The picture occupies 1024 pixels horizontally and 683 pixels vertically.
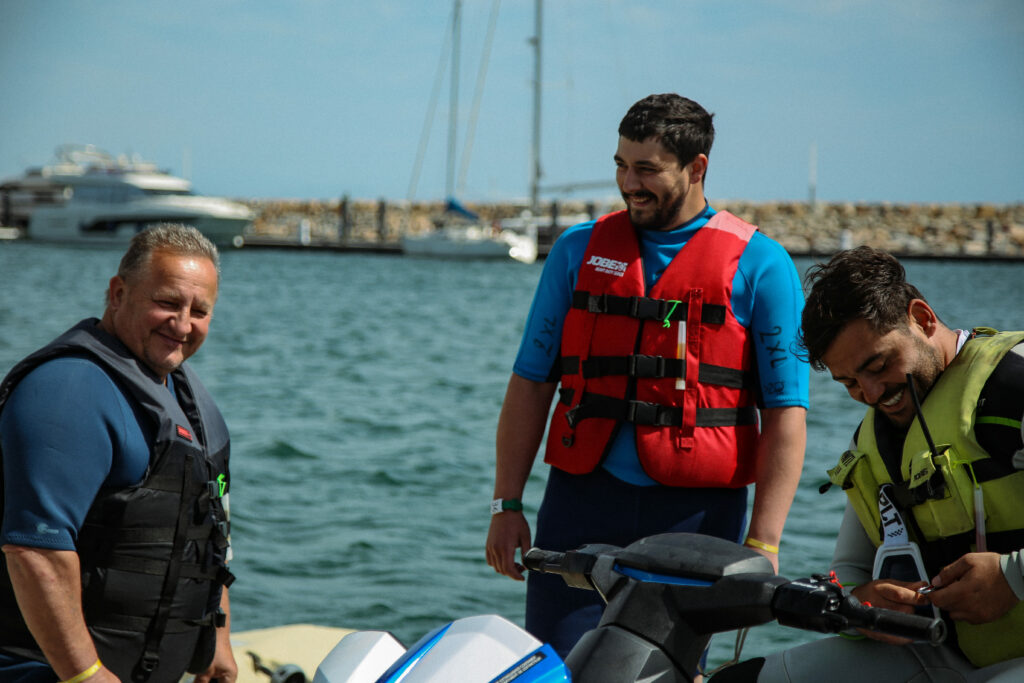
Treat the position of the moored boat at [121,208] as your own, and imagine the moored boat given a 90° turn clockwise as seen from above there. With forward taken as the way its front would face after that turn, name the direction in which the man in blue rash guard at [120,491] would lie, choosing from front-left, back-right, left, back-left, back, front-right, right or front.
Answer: front

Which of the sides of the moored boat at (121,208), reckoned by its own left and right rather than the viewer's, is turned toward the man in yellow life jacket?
right

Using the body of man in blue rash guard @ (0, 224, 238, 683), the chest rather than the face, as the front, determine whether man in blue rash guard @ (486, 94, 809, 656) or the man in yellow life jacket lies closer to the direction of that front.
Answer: the man in yellow life jacket

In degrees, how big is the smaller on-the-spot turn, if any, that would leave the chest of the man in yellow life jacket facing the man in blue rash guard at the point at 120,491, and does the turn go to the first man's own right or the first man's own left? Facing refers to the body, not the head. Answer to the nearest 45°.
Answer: approximately 45° to the first man's own right

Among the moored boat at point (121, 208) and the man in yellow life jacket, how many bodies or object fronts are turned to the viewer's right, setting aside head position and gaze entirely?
1

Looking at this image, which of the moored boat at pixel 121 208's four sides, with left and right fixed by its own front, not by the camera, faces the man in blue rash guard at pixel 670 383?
right

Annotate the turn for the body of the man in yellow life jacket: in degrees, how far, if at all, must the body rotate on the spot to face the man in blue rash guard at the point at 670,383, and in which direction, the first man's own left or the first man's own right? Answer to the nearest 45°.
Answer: approximately 90° to the first man's own right

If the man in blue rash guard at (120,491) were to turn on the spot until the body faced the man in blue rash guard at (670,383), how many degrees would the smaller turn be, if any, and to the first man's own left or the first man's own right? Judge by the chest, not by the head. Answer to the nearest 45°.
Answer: approximately 45° to the first man's own left

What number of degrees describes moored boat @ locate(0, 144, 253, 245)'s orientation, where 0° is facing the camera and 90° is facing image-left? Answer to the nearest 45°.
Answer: approximately 270°

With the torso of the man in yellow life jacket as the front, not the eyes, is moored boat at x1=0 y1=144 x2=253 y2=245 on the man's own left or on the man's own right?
on the man's own right

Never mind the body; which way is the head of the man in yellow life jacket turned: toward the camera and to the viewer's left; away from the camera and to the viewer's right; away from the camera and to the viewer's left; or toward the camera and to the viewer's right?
toward the camera and to the viewer's left

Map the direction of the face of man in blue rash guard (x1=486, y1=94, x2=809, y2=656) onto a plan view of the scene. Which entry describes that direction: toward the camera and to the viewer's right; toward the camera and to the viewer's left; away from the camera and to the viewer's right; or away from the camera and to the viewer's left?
toward the camera and to the viewer's left

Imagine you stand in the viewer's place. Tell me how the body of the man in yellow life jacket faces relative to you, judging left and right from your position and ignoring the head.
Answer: facing the viewer and to the left of the viewer

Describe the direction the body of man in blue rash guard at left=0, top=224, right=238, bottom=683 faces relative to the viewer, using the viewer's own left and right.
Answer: facing the viewer and to the right of the viewer

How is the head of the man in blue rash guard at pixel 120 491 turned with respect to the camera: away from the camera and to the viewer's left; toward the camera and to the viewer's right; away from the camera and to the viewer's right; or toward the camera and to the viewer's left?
toward the camera and to the viewer's right
